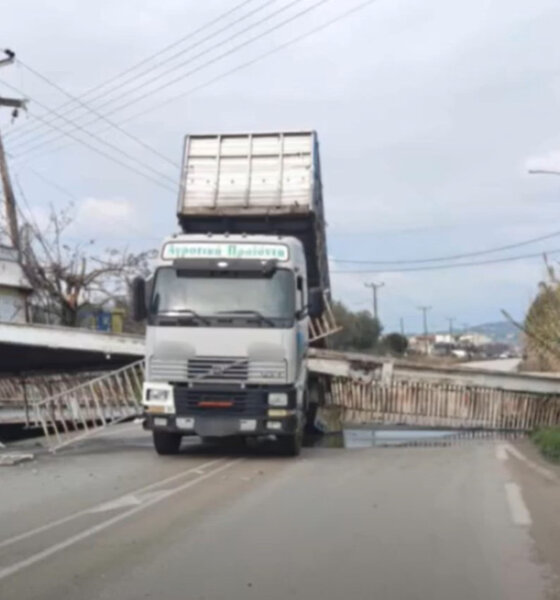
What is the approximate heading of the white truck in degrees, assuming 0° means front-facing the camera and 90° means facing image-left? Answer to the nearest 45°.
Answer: approximately 0°

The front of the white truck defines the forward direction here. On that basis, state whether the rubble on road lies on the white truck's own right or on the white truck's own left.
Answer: on the white truck's own right

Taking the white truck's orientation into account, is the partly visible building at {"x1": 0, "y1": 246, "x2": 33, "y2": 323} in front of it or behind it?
behind
